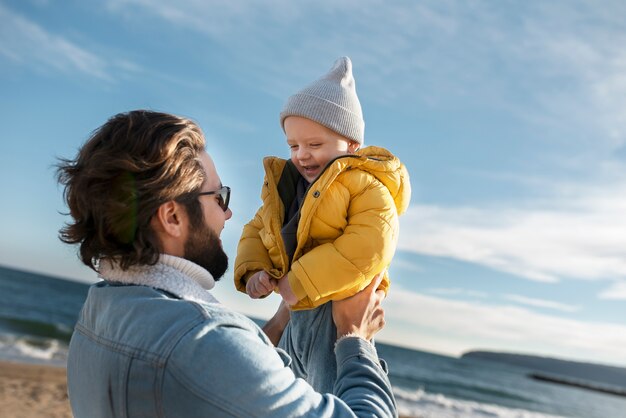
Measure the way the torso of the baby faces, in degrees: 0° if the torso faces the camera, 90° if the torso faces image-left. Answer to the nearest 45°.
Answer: approximately 45°

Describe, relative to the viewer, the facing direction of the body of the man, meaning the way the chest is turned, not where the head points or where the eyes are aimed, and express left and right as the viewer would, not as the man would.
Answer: facing away from the viewer and to the right of the viewer
